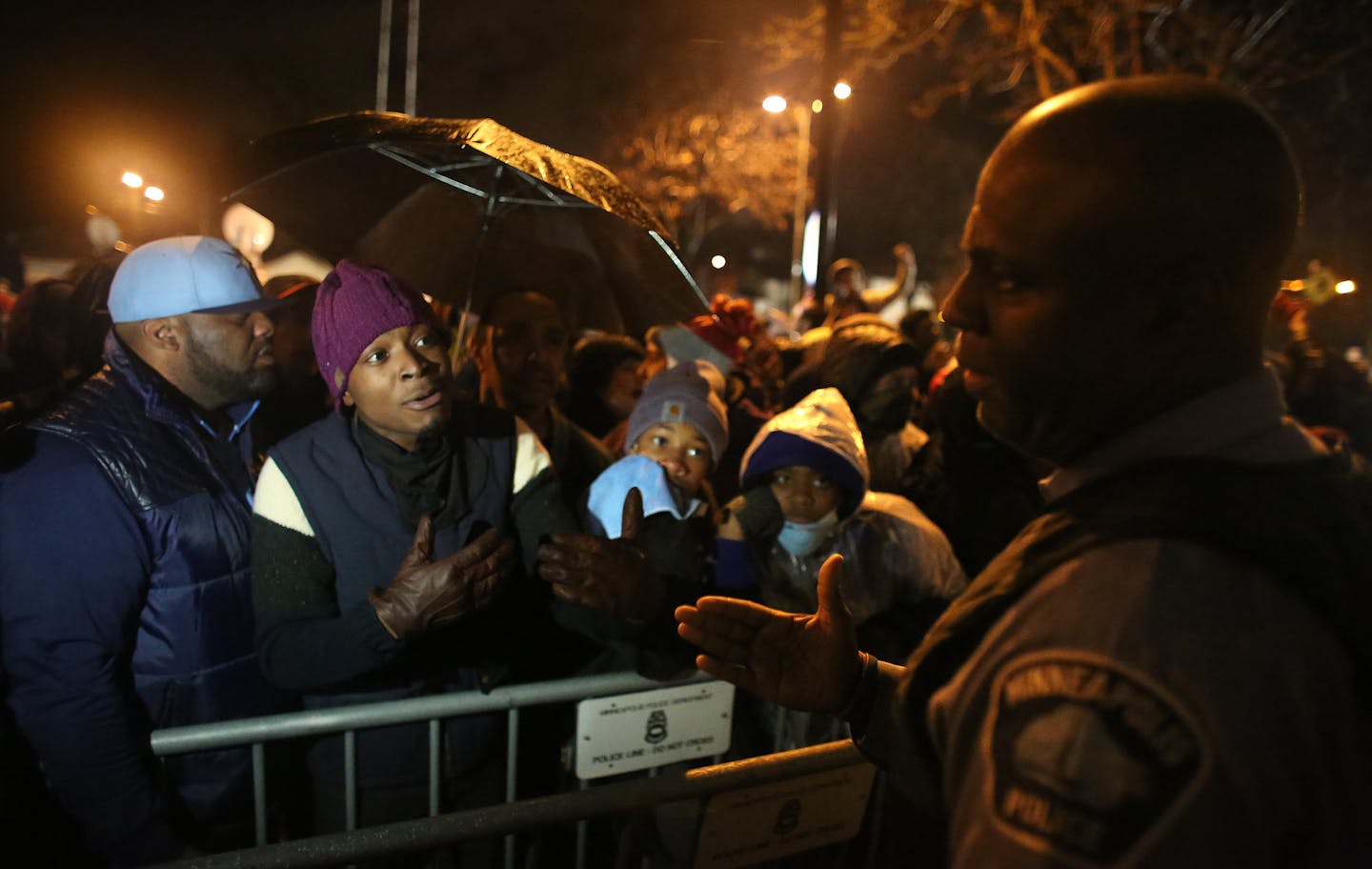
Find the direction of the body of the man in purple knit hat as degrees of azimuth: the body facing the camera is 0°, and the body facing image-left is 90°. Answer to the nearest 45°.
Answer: approximately 315°

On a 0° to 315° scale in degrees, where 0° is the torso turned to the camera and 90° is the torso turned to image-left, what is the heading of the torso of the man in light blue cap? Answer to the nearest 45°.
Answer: approximately 270°

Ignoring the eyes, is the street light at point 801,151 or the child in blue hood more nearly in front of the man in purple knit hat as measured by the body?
the child in blue hood

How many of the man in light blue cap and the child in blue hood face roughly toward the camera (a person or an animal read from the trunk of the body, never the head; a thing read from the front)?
1

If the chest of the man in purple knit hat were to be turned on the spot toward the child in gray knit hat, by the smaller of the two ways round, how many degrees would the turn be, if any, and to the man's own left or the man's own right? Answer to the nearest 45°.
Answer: approximately 90° to the man's own left

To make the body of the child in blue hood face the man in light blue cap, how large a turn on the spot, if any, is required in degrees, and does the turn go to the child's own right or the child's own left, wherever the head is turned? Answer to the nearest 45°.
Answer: approximately 45° to the child's own right

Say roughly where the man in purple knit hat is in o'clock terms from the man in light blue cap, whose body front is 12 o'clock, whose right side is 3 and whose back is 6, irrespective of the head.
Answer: The man in purple knit hat is roughly at 1 o'clock from the man in light blue cap.

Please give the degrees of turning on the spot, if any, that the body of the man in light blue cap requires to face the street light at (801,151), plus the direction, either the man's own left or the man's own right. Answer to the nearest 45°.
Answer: approximately 45° to the man's own left

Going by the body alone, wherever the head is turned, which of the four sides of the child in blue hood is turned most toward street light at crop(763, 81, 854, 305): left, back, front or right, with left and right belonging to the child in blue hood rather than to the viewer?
back

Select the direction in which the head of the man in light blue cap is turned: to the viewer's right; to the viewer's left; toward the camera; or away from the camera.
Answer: to the viewer's right

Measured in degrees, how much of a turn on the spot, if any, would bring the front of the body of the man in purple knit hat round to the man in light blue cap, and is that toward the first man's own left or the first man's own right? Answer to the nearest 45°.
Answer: approximately 135° to the first man's own right
